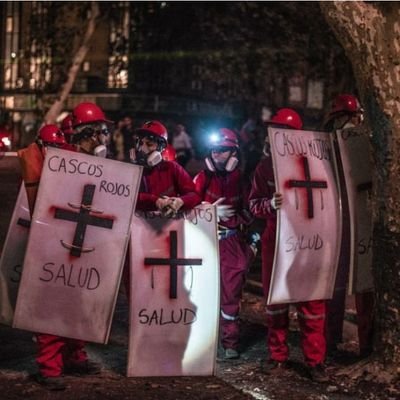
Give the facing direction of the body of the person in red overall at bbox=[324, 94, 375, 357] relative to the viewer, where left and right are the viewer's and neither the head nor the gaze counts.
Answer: facing the viewer and to the right of the viewer

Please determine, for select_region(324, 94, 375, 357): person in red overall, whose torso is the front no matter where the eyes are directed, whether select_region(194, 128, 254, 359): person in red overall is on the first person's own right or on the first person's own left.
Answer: on the first person's own right

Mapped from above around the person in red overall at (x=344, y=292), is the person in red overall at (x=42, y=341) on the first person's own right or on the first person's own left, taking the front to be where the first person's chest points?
on the first person's own right

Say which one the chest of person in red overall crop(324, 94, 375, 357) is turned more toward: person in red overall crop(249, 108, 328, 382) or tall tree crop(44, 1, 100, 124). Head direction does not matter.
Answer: the person in red overall

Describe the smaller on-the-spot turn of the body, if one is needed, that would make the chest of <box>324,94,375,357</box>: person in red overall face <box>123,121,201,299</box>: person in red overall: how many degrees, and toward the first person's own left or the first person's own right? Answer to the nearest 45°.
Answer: approximately 90° to the first person's own right

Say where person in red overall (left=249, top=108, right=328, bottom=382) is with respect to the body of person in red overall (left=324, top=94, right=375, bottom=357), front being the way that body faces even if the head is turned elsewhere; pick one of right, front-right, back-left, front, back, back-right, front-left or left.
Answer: right

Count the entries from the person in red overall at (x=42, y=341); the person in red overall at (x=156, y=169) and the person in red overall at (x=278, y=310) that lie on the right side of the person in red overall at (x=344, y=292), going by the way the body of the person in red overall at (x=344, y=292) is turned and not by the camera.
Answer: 3

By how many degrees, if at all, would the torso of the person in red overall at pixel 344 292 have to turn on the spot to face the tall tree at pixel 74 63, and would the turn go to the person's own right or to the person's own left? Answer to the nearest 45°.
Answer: approximately 180°
